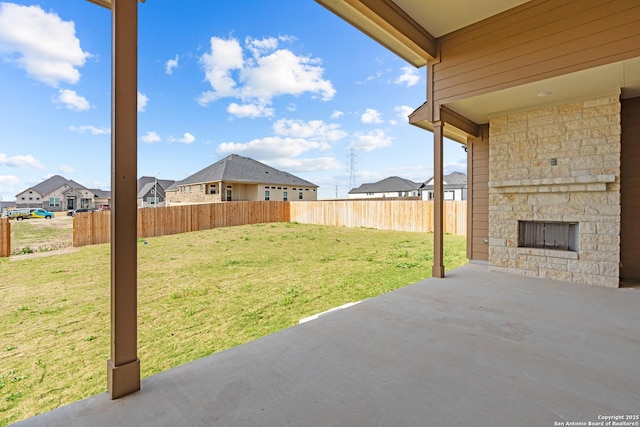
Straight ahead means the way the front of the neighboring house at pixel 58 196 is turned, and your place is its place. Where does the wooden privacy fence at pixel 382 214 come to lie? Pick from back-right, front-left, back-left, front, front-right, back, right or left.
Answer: left

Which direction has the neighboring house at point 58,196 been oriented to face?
toward the camera

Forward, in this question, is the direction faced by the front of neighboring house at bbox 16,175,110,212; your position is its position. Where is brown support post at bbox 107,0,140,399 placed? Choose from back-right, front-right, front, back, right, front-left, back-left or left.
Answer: front

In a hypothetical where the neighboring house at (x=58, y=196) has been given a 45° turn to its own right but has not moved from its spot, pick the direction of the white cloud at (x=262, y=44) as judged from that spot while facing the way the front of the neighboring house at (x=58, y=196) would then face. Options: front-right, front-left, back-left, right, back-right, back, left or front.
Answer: back-left

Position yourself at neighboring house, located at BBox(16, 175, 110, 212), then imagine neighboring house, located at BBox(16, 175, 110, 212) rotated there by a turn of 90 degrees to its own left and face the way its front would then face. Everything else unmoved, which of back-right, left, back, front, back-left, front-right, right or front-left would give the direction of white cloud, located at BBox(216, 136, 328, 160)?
front-left

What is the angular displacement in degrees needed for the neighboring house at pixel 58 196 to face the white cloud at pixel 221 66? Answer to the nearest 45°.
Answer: approximately 135° to its left

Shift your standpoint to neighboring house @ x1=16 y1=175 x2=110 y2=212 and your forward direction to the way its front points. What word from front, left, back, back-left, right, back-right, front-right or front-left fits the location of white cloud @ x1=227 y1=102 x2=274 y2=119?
back-left

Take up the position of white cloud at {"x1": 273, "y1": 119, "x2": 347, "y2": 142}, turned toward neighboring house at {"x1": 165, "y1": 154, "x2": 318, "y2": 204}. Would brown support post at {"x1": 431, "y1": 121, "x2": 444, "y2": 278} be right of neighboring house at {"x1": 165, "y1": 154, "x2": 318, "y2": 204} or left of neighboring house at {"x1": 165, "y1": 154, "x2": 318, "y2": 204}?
left

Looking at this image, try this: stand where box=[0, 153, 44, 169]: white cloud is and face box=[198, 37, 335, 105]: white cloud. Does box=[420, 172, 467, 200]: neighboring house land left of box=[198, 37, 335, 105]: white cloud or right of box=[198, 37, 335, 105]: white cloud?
right

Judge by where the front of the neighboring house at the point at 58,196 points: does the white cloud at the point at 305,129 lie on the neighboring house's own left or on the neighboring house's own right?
on the neighboring house's own left
